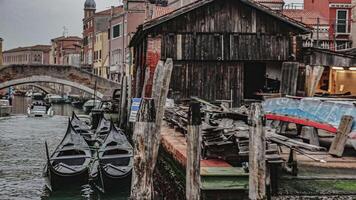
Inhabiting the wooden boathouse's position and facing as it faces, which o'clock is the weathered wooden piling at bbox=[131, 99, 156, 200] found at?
The weathered wooden piling is roughly at 12 o'clock from the wooden boathouse.

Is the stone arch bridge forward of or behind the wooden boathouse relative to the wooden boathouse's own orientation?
behind

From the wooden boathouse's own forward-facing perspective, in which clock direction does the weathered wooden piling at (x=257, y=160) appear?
The weathered wooden piling is roughly at 12 o'clock from the wooden boathouse.

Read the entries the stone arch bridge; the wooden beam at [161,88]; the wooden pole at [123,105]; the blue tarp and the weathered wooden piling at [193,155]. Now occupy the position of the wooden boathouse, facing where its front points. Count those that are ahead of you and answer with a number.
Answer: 3

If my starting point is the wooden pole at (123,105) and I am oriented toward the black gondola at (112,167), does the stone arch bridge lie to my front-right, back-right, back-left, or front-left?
back-right

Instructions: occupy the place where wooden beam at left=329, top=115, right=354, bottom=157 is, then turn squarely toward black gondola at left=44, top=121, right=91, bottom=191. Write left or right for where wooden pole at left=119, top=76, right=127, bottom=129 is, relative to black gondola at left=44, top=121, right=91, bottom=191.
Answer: right

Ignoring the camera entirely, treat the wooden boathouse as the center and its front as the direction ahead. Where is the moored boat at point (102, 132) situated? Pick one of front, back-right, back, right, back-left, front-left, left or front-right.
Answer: right

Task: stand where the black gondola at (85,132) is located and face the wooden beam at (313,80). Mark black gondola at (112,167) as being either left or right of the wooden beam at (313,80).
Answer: right

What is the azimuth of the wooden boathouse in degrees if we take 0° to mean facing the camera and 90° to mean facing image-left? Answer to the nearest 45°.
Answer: approximately 0°

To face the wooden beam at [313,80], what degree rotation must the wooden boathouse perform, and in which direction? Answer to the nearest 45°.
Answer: approximately 45° to its left
